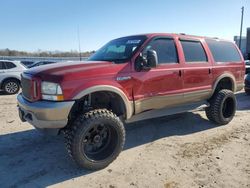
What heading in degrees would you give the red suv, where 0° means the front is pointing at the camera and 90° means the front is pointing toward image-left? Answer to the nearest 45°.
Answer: approximately 45°
